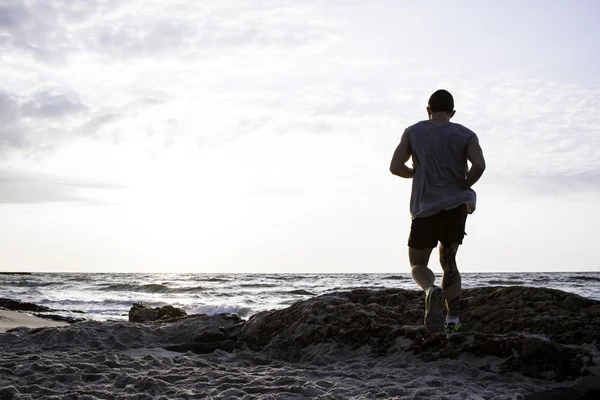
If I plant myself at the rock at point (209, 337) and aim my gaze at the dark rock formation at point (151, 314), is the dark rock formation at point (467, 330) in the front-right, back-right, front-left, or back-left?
back-right

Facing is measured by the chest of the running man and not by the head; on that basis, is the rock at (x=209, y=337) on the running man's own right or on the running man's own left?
on the running man's own left

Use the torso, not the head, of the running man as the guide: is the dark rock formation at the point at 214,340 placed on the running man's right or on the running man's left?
on the running man's left

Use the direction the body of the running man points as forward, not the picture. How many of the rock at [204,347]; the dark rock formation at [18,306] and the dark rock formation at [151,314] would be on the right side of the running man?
0

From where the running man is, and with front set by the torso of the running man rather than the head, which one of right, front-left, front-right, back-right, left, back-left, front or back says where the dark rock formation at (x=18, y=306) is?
front-left

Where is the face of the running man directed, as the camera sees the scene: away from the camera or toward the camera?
away from the camera

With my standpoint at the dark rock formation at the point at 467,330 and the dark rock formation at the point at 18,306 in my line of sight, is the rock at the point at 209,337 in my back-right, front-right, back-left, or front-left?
front-left

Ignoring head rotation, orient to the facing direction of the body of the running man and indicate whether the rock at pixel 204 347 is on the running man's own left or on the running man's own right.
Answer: on the running man's own left

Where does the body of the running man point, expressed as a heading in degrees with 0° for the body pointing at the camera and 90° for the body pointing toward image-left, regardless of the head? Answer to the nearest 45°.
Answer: approximately 180°

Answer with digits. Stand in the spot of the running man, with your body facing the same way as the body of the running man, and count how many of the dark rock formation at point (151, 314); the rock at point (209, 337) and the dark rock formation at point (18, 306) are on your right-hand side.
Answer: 0
